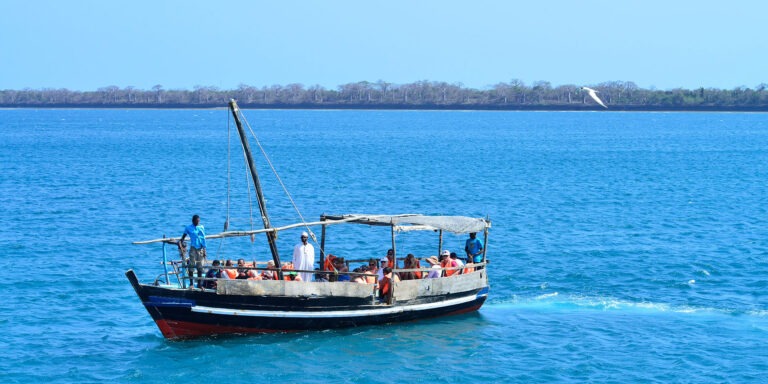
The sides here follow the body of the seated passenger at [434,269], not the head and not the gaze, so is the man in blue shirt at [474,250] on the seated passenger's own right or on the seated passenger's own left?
on the seated passenger's own right

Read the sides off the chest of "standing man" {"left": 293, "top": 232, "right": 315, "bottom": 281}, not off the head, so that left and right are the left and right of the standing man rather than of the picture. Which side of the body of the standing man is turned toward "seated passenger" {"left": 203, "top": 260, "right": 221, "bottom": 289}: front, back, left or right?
right

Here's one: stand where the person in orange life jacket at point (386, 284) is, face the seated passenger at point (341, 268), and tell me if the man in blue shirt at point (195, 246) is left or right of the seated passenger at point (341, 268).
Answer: left

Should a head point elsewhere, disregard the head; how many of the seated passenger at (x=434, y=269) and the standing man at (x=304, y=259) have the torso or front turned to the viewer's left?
1

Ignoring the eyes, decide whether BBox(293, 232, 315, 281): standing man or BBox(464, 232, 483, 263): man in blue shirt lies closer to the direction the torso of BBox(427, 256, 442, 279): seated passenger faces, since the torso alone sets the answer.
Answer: the standing man

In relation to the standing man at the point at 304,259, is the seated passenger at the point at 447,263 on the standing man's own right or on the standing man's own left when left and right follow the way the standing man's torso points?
on the standing man's own left

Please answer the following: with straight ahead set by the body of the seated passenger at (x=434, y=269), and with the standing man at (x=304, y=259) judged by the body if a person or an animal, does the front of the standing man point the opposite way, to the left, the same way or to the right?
to the left

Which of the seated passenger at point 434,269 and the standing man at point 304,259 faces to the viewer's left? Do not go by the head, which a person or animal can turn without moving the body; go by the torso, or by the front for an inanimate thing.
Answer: the seated passenger

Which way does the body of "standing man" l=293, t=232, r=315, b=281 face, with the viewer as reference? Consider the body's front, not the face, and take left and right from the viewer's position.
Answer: facing the viewer
